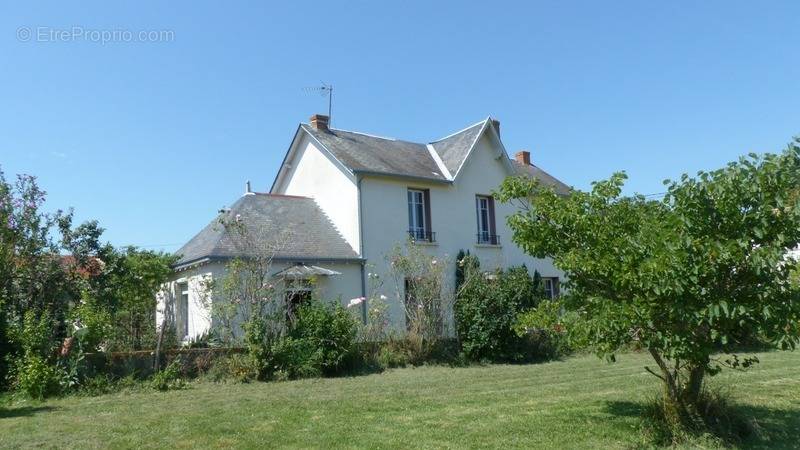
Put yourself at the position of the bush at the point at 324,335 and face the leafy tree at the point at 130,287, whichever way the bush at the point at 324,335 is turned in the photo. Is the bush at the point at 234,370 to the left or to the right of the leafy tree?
left

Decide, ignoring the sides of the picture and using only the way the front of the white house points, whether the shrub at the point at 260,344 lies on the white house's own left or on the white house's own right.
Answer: on the white house's own right

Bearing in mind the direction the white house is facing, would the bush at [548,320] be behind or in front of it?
in front

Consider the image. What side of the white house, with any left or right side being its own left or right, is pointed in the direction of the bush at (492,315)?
front

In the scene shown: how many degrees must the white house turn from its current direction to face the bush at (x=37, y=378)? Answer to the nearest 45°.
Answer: approximately 90° to its right

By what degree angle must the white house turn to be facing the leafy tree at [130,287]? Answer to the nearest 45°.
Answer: approximately 90° to its right

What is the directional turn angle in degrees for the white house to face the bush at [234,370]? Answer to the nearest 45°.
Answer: approximately 45° to its right
